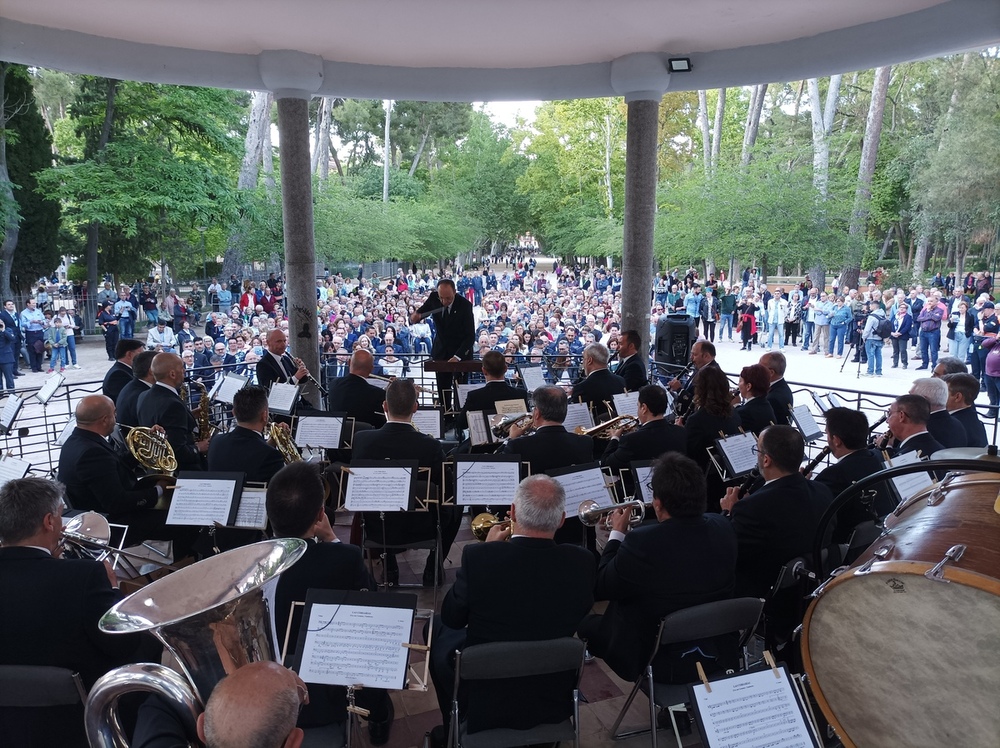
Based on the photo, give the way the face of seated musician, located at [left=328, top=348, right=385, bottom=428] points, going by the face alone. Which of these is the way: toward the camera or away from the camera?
away from the camera

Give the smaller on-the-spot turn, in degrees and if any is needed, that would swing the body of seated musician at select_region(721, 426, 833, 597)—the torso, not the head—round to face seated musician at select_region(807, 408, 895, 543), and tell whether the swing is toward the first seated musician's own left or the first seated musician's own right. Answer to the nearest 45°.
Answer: approximately 90° to the first seated musician's own right

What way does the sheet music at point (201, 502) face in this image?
toward the camera

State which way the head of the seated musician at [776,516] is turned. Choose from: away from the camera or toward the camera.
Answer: away from the camera

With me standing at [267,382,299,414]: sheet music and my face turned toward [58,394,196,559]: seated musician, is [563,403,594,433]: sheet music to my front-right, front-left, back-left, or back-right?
back-left

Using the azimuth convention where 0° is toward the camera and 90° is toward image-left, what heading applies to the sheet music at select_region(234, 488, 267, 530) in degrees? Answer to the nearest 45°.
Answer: approximately 0°

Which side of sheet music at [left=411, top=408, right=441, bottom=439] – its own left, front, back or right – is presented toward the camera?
front

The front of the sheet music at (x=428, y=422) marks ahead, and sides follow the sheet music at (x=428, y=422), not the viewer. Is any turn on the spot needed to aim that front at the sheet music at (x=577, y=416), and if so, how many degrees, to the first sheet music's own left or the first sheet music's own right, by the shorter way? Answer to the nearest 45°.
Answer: approximately 90° to the first sheet music's own left

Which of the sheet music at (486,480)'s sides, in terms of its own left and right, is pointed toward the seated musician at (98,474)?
right

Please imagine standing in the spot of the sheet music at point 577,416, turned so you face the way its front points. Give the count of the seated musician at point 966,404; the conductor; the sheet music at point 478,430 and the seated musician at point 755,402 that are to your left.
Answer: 2

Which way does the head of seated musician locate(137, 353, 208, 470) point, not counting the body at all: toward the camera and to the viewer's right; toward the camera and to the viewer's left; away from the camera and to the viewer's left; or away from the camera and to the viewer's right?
away from the camera and to the viewer's right

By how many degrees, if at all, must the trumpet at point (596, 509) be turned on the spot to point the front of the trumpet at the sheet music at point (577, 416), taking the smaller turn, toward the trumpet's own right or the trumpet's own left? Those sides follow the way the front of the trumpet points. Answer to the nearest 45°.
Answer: approximately 45° to the trumpet's own right

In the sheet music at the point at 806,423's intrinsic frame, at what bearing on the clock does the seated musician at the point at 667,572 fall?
The seated musician is roughly at 2 o'clock from the sheet music.
